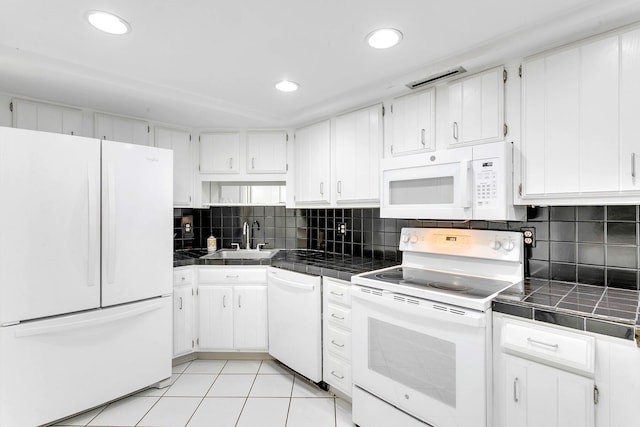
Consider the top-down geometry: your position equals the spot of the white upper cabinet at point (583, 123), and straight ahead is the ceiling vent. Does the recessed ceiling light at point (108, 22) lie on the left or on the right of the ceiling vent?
left

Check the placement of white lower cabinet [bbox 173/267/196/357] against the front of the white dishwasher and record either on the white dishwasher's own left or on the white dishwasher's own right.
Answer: on the white dishwasher's own right

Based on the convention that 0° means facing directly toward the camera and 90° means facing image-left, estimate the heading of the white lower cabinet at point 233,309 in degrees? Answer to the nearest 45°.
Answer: approximately 0°

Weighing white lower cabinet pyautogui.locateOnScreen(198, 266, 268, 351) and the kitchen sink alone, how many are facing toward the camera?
2

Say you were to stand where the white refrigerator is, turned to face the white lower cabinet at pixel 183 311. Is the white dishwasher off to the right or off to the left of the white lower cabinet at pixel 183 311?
right

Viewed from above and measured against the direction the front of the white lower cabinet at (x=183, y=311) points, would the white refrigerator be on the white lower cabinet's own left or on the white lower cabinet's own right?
on the white lower cabinet's own right

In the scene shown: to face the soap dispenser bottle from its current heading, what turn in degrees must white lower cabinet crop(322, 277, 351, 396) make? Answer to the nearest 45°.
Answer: approximately 90° to its right

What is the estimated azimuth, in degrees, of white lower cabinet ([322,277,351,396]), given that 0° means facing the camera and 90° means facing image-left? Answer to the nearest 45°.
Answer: approximately 45°

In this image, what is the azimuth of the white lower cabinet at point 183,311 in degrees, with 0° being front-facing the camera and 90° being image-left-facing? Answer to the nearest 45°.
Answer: approximately 315°
